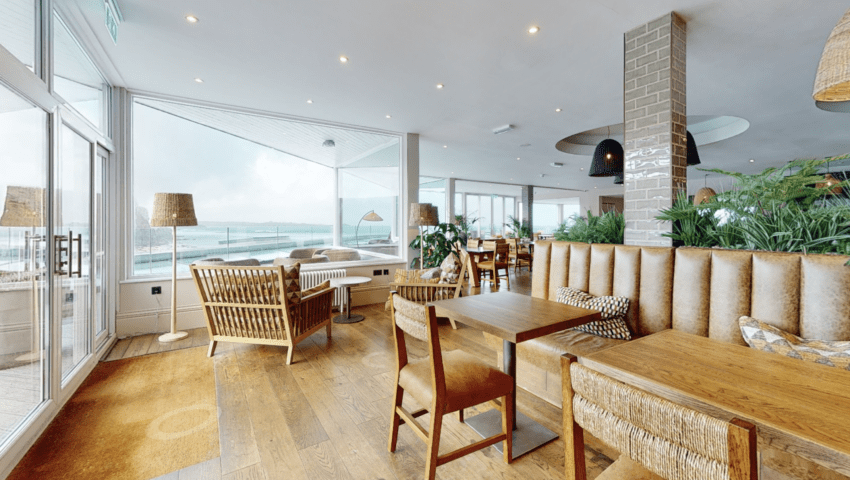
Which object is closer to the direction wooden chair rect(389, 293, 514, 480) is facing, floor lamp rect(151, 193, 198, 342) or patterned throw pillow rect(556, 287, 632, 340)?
the patterned throw pillow

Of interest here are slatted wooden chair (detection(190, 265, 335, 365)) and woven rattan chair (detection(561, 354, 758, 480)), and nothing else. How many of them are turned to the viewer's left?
0

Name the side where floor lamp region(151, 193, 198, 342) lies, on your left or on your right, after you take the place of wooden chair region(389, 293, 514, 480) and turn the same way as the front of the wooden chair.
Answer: on your left

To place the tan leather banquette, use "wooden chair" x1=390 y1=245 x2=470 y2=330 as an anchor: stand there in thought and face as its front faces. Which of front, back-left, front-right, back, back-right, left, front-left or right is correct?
back-left

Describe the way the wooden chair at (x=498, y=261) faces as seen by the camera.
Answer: facing away from the viewer and to the left of the viewer

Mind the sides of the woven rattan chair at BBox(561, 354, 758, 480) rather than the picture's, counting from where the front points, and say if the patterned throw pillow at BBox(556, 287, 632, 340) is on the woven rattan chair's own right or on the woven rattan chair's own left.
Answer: on the woven rattan chair's own left

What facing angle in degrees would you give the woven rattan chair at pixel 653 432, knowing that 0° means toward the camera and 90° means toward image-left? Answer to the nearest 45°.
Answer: approximately 225°

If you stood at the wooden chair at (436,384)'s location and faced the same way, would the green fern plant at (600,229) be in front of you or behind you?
in front

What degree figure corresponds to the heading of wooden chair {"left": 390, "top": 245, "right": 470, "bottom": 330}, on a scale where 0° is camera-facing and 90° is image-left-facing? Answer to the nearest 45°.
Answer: approximately 90°

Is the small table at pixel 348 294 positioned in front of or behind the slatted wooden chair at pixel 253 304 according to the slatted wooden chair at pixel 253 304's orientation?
in front

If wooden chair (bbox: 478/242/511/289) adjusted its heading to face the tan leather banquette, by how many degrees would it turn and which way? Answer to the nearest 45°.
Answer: approximately 135° to its left

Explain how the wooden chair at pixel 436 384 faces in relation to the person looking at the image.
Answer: facing away from the viewer and to the right of the viewer

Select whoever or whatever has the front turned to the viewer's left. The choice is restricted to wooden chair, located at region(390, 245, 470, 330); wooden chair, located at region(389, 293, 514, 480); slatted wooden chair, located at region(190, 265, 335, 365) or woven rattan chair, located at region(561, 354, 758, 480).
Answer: wooden chair, located at region(390, 245, 470, 330)

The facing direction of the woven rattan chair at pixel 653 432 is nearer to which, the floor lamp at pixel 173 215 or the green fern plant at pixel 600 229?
the green fern plant

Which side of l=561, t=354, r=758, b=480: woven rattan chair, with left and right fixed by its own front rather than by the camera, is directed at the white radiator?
left
